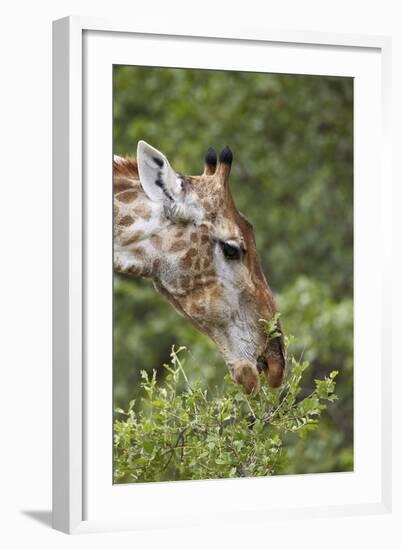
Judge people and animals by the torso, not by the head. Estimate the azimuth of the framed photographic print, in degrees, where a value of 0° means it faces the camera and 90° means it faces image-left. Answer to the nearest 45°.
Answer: approximately 315°
